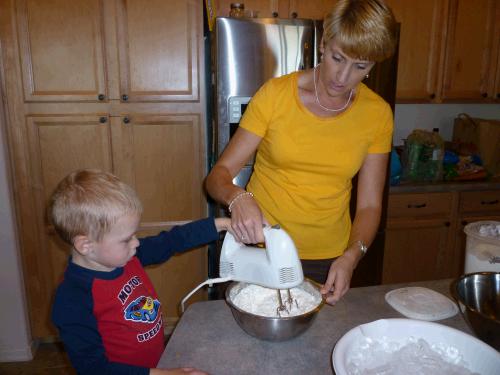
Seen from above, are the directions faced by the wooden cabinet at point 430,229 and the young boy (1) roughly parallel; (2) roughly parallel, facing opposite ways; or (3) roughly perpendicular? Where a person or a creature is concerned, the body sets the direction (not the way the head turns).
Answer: roughly perpendicular

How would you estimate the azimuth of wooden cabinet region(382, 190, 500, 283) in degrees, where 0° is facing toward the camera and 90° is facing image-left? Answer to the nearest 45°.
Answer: approximately 0°

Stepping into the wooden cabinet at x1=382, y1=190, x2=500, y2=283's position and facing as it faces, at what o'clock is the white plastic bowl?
The white plastic bowl is roughly at 12 o'clock from the wooden cabinet.

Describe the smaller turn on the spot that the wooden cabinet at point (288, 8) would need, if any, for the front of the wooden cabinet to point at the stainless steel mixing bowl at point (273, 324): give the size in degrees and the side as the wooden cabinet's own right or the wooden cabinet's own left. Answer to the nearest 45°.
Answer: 0° — it already faces it

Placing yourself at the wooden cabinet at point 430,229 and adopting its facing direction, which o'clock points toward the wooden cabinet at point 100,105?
the wooden cabinet at point 100,105 is roughly at 2 o'clock from the wooden cabinet at point 430,229.

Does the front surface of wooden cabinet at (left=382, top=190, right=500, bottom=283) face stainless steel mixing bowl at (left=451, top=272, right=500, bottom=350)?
yes

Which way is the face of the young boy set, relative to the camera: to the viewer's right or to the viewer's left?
to the viewer's right
